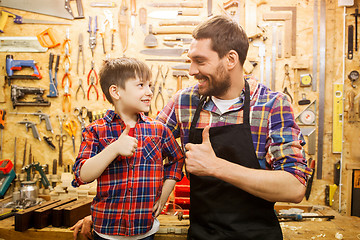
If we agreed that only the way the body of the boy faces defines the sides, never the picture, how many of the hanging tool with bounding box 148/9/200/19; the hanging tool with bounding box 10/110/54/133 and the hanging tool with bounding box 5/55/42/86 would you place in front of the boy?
0

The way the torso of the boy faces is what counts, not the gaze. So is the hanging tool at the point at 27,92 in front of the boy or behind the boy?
behind

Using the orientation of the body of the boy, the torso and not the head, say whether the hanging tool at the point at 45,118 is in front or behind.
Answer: behind

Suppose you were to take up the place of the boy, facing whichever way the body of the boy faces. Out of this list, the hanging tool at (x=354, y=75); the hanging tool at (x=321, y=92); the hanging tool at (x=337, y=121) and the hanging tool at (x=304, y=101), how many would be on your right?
0

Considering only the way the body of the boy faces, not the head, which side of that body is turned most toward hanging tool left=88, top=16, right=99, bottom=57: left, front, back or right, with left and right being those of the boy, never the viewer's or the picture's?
back

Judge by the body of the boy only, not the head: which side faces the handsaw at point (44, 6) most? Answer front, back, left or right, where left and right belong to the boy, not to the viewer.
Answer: back

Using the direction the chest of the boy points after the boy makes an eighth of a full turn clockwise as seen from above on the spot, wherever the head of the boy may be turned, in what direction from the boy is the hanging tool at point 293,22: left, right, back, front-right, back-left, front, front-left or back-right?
back

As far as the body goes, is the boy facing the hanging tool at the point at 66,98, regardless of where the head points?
no

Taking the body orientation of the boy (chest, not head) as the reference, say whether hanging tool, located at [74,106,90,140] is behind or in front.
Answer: behind

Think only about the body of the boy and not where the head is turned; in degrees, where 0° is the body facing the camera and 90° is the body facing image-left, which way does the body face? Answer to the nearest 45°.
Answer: approximately 0°

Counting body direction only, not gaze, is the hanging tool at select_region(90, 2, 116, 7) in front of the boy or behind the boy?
behind

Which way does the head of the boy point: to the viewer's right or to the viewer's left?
to the viewer's right
